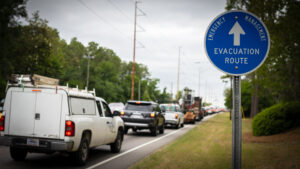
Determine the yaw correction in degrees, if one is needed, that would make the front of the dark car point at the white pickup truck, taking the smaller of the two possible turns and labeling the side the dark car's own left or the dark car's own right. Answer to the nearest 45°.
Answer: approximately 180°

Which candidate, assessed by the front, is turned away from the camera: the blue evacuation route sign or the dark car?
the dark car

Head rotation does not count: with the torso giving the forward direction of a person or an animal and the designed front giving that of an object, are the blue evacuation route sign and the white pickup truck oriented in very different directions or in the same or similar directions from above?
very different directions

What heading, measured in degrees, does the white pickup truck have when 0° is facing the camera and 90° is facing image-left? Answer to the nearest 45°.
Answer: approximately 225°

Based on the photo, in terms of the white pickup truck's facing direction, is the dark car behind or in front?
in front

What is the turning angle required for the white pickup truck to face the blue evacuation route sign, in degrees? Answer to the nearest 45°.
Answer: approximately 90° to its right

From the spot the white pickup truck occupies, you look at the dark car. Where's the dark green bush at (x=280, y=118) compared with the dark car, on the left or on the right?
right

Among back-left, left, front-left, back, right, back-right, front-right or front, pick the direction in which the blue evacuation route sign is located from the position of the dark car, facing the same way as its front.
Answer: back

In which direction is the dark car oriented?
away from the camera

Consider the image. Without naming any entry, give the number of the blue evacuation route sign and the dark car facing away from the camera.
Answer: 1

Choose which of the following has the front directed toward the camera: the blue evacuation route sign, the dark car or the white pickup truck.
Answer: the blue evacuation route sign

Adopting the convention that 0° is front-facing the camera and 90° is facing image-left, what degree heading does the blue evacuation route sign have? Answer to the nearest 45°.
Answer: approximately 0°

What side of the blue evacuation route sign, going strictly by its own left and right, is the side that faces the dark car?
back

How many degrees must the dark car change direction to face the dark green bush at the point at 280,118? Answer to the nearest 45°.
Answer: approximately 90° to its right

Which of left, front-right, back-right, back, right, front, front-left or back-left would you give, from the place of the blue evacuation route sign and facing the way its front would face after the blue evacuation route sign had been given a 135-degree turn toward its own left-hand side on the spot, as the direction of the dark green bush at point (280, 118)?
front-left
